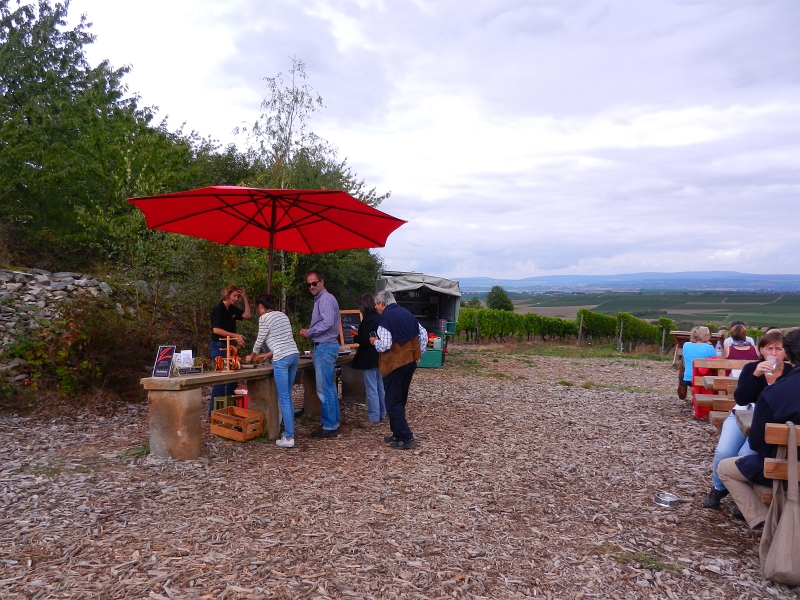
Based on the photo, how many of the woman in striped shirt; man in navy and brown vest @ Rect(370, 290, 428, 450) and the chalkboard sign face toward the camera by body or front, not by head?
1

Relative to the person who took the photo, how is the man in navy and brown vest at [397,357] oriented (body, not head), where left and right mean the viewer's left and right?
facing away from the viewer and to the left of the viewer

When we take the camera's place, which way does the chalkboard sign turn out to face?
facing the viewer

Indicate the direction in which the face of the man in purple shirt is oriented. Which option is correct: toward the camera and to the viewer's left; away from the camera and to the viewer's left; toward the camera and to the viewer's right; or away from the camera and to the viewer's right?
toward the camera and to the viewer's left

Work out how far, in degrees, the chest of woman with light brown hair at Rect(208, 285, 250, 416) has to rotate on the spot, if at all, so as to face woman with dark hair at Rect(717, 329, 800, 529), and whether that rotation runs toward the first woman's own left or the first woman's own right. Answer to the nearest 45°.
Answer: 0° — they already face them

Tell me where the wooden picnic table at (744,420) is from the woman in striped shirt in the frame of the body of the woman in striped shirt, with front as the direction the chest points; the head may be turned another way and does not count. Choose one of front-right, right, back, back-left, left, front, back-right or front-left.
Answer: back

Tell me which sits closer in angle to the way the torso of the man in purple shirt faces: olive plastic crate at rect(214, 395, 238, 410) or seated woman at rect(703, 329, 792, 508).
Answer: the olive plastic crate

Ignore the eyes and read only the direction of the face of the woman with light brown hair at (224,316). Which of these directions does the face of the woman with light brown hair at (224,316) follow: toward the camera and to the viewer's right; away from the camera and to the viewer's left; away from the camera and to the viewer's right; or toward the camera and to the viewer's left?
toward the camera and to the viewer's right

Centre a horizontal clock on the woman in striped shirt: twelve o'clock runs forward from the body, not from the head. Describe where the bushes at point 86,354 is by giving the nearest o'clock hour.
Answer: The bushes is roughly at 12 o'clock from the woman in striped shirt.

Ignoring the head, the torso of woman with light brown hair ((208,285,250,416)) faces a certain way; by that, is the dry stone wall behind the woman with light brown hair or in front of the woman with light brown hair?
behind
